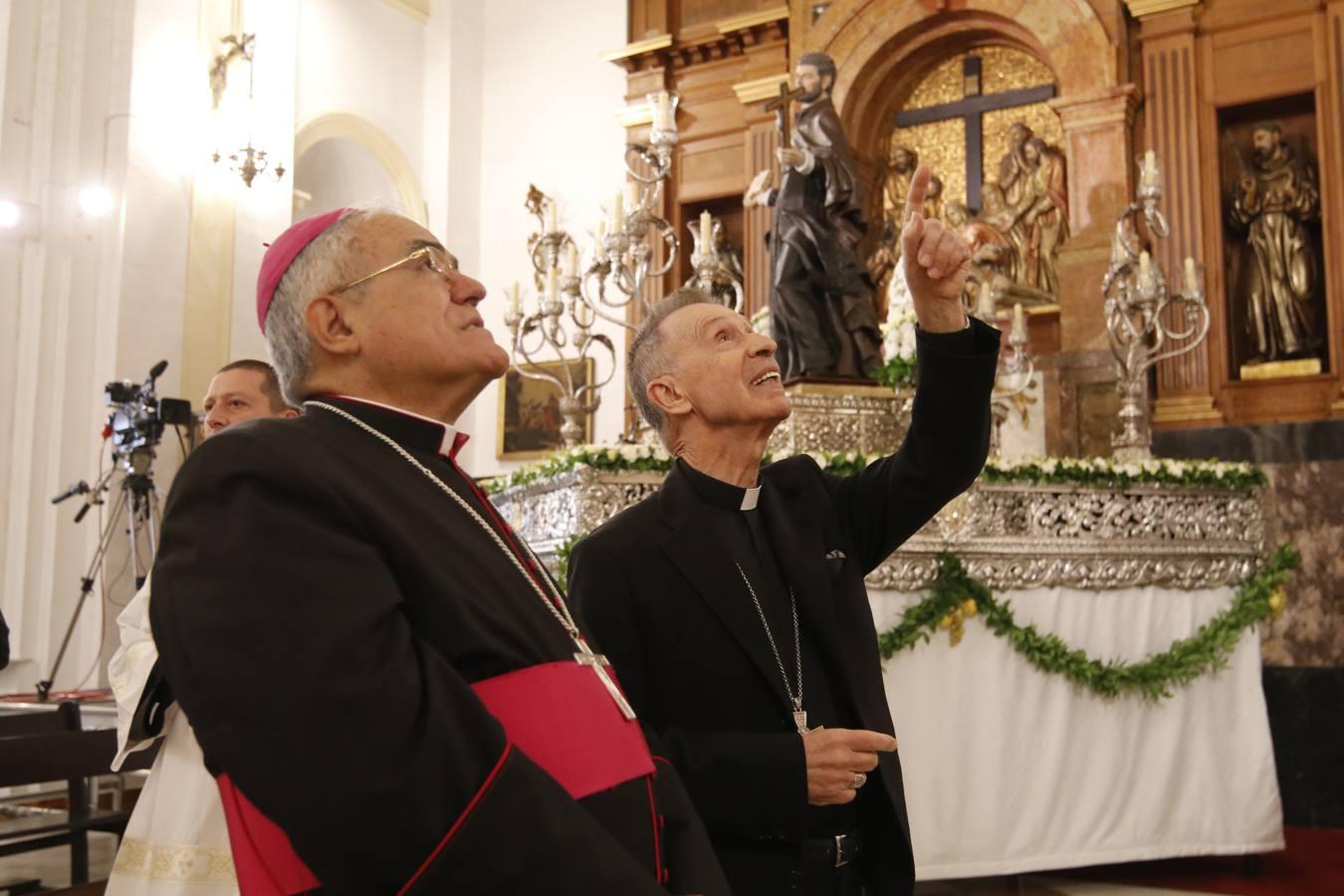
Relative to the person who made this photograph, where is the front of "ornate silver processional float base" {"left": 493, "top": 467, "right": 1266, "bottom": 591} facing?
facing the viewer

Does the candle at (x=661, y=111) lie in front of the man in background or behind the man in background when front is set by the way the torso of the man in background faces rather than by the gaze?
behind

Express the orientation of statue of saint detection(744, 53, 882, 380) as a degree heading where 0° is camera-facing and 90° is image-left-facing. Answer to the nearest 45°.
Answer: approximately 45°

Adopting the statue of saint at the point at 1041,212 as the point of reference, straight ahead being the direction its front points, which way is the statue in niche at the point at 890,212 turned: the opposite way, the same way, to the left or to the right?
to the left

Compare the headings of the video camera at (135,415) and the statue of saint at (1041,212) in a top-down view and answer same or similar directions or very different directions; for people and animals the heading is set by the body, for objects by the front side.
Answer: very different directions

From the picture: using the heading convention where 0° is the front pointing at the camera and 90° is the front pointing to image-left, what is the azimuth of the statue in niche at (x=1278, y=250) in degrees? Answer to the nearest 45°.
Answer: approximately 45°

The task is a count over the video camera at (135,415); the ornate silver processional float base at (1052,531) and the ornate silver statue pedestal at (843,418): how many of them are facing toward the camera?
2

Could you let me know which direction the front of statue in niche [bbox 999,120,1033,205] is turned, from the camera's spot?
facing the viewer and to the left of the viewer

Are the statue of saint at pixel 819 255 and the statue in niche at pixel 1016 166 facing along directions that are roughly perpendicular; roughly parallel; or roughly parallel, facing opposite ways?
roughly parallel

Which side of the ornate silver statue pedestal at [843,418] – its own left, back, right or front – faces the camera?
front

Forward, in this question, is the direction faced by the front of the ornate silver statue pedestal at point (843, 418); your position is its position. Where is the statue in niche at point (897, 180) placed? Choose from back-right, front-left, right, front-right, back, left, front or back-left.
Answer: back

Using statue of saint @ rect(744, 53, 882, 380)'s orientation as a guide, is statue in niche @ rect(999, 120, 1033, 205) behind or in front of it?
behind

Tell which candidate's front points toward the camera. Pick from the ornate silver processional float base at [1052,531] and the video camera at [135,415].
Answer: the ornate silver processional float base

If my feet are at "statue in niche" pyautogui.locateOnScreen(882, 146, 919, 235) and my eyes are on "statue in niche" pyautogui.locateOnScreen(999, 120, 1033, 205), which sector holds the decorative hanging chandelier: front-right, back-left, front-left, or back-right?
back-right
